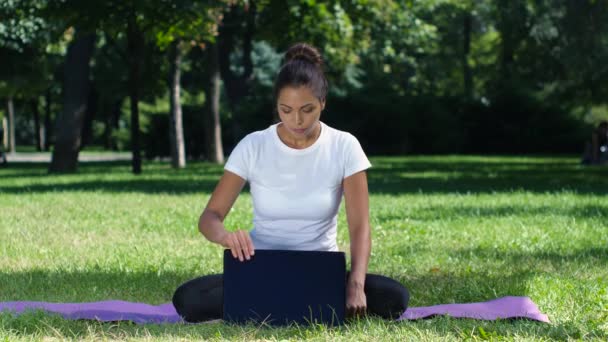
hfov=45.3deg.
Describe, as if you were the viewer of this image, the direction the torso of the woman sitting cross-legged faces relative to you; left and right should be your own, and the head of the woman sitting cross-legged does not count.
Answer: facing the viewer
